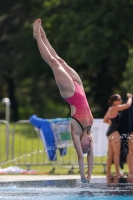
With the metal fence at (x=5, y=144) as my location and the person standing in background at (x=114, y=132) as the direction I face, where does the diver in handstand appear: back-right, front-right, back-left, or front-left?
front-right

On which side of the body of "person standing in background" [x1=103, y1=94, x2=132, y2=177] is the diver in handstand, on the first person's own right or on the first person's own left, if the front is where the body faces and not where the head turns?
on the first person's own right
